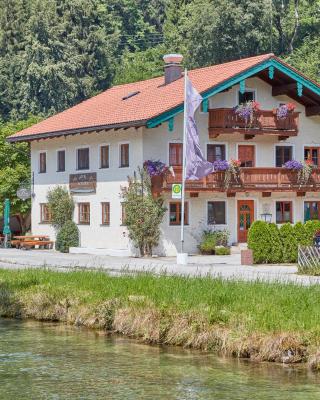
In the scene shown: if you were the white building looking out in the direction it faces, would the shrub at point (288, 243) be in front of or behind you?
in front

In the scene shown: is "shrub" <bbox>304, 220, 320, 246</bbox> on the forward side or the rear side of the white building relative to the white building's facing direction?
on the forward side

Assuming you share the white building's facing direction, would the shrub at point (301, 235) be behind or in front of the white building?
in front

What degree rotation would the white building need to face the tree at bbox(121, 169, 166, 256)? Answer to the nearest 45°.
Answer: approximately 90° to its right
